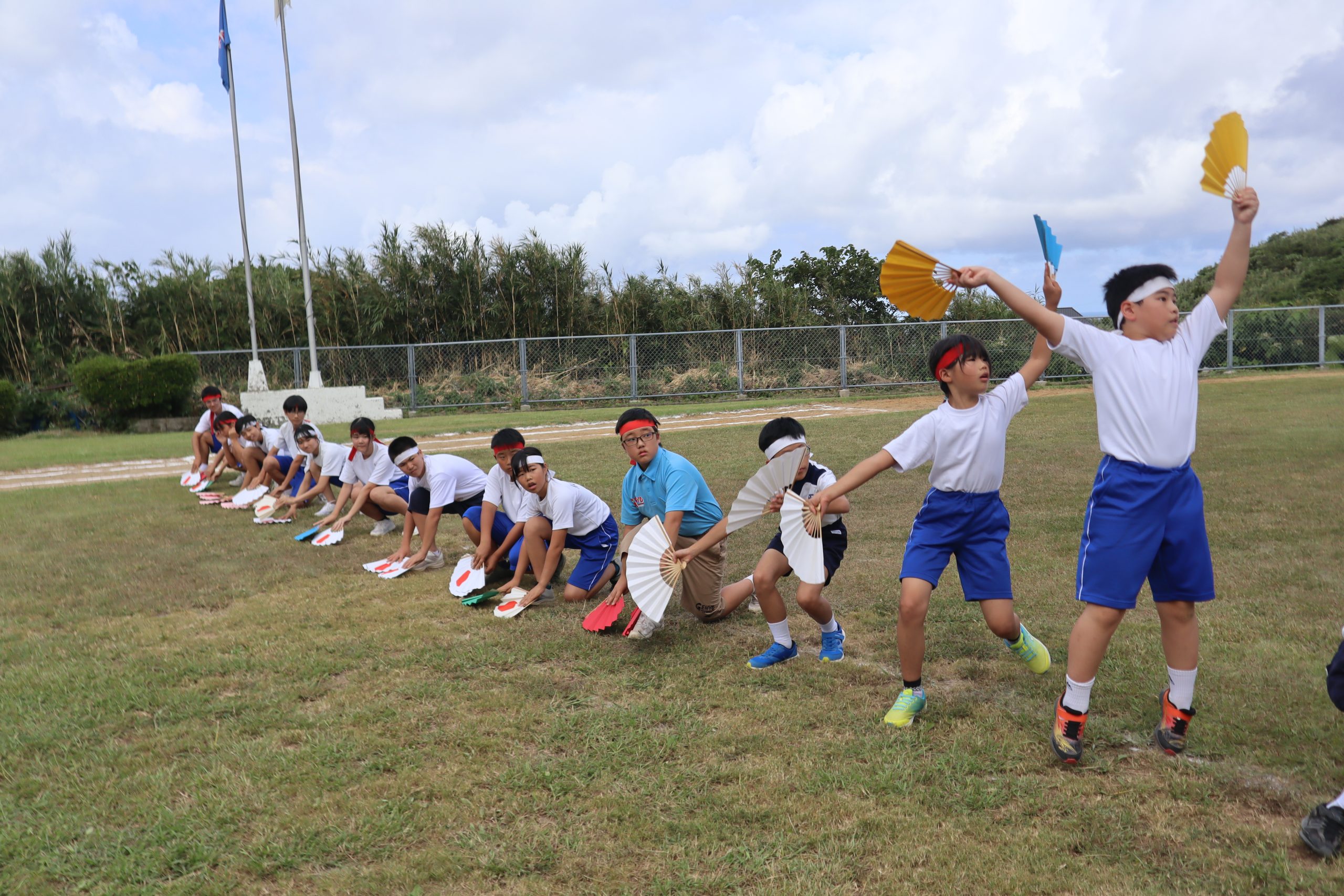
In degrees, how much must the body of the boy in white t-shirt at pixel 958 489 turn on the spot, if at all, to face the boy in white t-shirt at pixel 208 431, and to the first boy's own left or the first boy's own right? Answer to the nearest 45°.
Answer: approximately 135° to the first boy's own right

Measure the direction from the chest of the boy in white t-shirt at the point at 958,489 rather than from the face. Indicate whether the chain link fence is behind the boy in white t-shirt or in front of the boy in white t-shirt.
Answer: behind

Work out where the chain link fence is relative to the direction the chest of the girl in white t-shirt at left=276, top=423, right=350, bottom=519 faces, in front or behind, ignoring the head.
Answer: behind

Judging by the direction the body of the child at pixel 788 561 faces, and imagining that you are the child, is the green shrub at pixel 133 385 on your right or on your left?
on your right

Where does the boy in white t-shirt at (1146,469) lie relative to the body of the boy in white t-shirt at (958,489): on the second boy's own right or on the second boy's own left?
on the second boy's own left

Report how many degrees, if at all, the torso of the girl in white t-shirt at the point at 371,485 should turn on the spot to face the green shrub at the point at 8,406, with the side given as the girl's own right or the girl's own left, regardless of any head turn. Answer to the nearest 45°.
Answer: approximately 90° to the girl's own right

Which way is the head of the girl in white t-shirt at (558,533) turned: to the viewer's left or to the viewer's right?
to the viewer's left

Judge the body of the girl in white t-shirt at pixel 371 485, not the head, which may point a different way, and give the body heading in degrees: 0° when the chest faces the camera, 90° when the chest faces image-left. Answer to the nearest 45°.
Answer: approximately 45°
